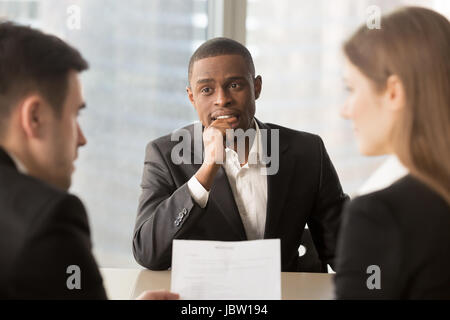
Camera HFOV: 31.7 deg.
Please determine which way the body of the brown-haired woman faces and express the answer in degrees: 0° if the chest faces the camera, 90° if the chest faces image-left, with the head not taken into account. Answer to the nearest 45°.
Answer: approximately 135°

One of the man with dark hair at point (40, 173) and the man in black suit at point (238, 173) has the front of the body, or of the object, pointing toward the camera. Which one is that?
the man in black suit

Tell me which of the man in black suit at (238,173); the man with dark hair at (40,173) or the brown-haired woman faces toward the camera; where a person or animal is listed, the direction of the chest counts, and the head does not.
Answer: the man in black suit

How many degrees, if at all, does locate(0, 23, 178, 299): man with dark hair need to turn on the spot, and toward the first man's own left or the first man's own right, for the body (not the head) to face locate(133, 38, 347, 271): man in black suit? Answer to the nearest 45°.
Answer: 0° — they already face them

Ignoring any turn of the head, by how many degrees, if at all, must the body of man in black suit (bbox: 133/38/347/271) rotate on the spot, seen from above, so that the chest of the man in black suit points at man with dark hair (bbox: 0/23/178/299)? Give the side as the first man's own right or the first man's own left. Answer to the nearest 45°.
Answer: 0° — they already face them

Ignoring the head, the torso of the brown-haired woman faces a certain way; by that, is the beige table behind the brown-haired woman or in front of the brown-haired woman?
in front

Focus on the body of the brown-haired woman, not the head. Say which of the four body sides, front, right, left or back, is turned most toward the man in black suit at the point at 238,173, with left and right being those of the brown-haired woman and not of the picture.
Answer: front

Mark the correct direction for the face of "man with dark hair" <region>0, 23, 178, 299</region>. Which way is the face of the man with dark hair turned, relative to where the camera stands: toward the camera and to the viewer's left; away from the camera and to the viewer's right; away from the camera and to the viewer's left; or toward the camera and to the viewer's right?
away from the camera and to the viewer's right

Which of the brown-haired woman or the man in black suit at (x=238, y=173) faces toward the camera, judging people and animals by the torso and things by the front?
the man in black suit

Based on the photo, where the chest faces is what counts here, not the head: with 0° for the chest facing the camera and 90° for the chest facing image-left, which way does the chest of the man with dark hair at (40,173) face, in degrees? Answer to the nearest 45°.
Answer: approximately 225°

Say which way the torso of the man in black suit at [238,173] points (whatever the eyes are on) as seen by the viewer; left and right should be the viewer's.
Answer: facing the viewer
